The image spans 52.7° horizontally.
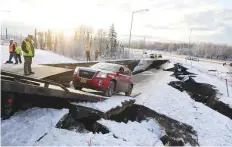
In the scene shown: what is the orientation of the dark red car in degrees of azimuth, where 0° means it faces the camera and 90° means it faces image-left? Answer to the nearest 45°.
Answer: approximately 45°
